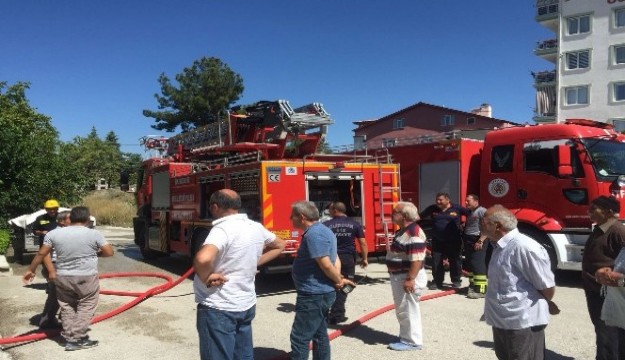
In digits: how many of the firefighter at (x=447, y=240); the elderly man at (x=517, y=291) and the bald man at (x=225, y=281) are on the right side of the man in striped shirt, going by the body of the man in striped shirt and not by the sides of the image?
1

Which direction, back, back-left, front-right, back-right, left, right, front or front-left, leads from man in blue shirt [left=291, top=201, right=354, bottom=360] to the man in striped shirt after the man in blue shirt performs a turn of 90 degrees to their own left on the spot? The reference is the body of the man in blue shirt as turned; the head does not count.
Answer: back-left

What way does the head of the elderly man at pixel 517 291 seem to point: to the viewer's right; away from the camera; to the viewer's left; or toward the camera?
to the viewer's left

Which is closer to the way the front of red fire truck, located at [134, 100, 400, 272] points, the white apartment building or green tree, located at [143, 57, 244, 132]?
the green tree

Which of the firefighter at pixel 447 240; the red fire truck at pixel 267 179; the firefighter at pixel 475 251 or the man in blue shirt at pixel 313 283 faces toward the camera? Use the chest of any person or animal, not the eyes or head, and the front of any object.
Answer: the firefighter at pixel 447 240

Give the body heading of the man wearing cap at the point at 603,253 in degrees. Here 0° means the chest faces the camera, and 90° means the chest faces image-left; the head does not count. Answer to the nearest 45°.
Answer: approximately 90°

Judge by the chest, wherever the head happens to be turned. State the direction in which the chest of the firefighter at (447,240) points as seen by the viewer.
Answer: toward the camera

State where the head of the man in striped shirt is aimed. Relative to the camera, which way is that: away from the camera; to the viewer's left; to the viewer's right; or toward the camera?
to the viewer's left

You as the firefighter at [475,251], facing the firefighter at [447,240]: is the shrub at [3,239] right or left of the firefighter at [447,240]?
left

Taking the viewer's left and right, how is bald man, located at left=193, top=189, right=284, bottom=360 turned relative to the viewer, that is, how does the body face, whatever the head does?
facing away from the viewer and to the left of the viewer

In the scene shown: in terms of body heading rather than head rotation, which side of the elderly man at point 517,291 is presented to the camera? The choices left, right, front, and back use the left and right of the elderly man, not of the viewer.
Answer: left
